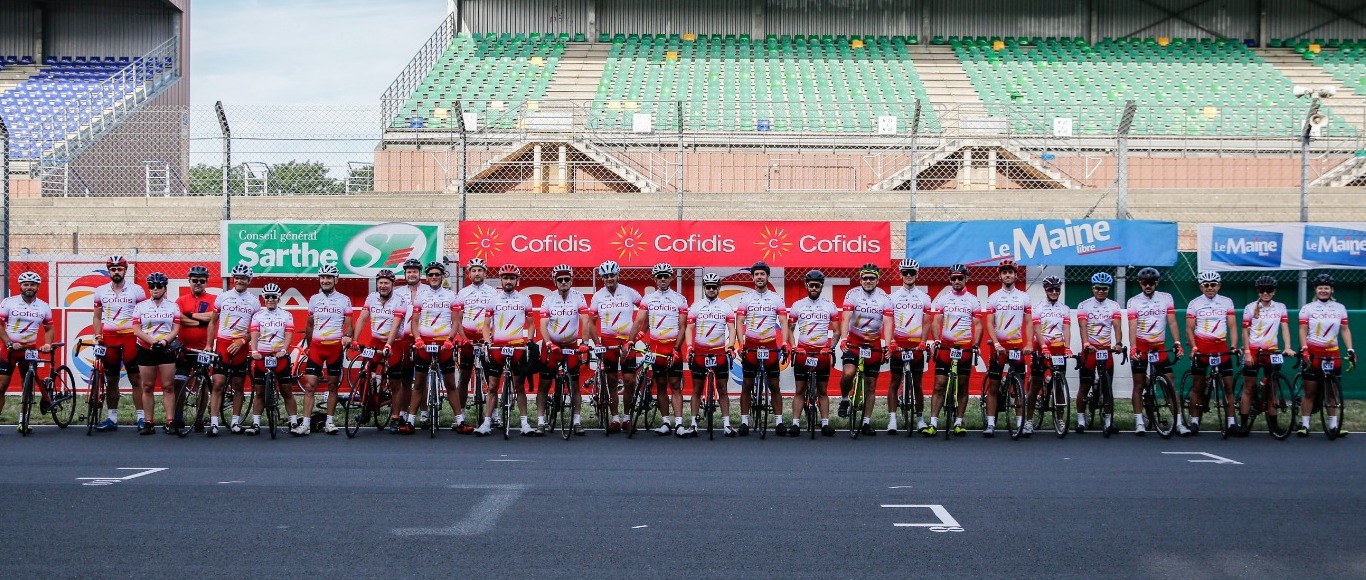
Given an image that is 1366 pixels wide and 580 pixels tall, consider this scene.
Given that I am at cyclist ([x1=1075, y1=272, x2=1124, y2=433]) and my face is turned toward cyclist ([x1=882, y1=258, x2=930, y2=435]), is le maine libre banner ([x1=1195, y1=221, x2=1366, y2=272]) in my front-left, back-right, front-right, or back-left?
back-right

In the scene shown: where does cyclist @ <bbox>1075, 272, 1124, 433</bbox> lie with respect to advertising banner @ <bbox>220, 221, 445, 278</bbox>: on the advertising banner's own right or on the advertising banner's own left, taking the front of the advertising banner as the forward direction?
on the advertising banner's own left

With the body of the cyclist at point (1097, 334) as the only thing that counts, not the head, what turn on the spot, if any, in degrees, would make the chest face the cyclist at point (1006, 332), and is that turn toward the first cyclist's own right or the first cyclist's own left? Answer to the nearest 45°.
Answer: approximately 45° to the first cyclist's own right

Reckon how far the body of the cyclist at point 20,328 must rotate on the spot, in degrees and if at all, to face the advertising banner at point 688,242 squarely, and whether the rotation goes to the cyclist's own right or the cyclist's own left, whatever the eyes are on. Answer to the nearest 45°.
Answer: approximately 90° to the cyclist's own left

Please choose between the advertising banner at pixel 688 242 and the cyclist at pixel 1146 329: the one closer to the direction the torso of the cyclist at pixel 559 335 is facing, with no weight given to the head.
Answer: the cyclist

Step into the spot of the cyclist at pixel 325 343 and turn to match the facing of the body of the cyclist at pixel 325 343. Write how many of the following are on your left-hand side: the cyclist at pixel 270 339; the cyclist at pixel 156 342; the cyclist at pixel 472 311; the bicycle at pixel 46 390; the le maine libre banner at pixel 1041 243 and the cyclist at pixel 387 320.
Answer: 3
